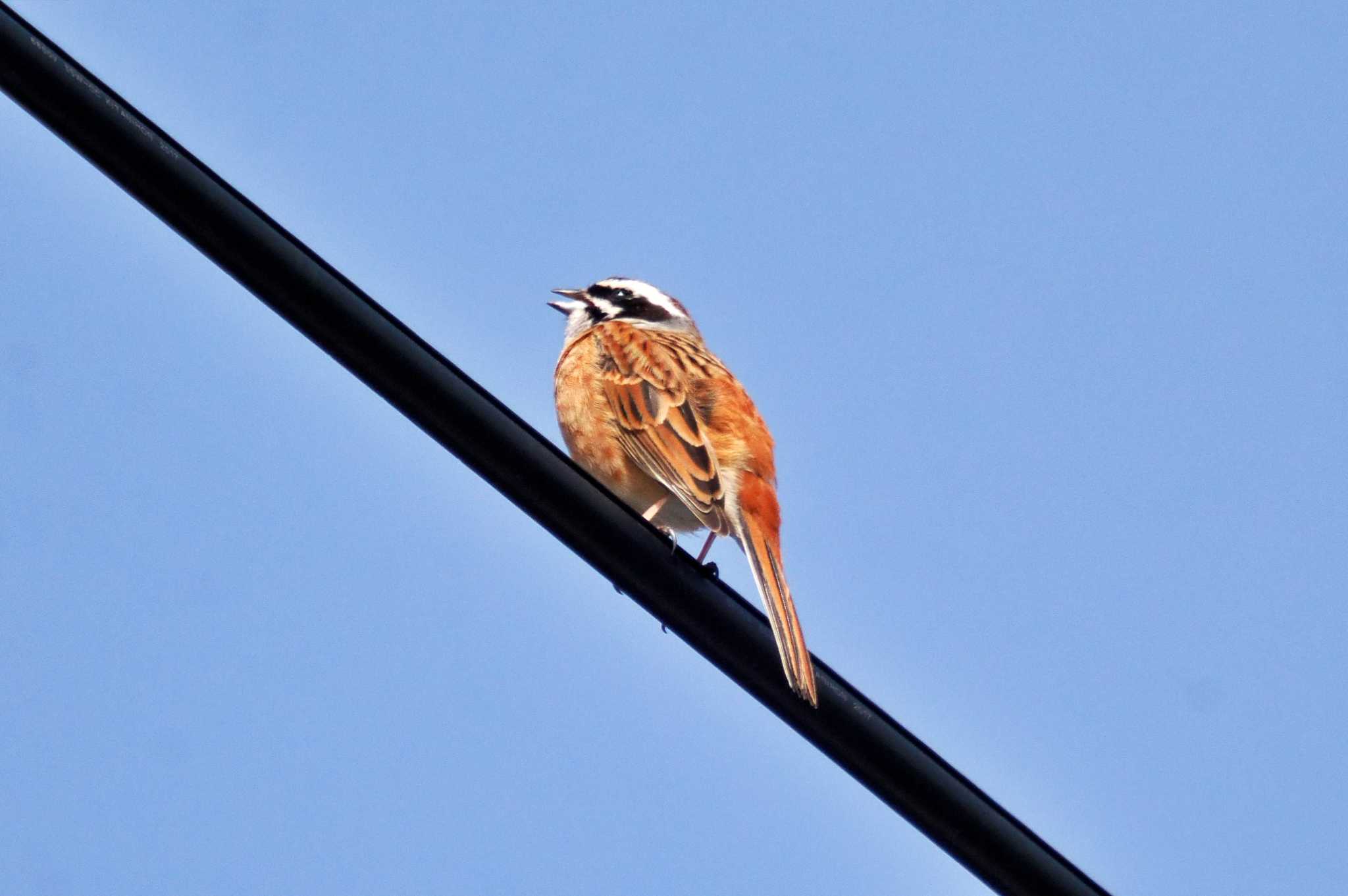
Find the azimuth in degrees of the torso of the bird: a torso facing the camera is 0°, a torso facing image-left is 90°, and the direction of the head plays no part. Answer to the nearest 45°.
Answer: approximately 90°
